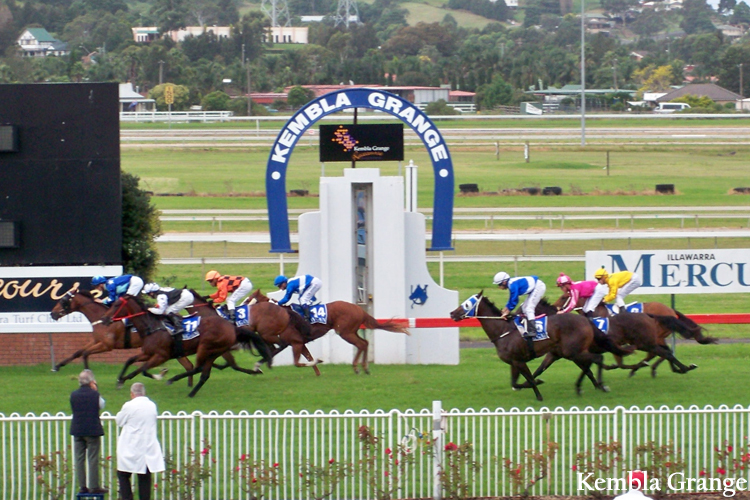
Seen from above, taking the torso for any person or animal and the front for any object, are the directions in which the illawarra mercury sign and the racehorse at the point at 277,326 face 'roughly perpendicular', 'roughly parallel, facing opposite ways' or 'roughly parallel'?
roughly perpendicular

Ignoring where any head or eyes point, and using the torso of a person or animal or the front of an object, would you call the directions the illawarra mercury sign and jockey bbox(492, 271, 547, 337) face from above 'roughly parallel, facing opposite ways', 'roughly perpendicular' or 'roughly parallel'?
roughly perpendicular

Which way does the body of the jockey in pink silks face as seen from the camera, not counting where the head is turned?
to the viewer's left

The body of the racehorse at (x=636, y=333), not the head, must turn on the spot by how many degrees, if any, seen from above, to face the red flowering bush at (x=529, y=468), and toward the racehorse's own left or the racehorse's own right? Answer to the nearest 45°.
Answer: approximately 90° to the racehorse's own left

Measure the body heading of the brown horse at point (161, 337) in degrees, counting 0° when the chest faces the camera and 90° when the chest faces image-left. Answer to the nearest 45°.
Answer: approximately 90°

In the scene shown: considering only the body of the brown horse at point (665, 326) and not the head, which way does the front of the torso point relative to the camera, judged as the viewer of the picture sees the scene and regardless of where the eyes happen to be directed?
to the viewer's left

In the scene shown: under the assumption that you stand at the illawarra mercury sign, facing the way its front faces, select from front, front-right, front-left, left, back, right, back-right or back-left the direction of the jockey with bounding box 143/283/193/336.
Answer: front-right

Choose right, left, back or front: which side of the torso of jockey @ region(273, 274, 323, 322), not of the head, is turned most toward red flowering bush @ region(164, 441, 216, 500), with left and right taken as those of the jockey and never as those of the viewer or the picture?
left

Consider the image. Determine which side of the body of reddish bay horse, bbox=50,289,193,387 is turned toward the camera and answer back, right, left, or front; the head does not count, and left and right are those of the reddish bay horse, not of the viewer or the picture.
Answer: left
